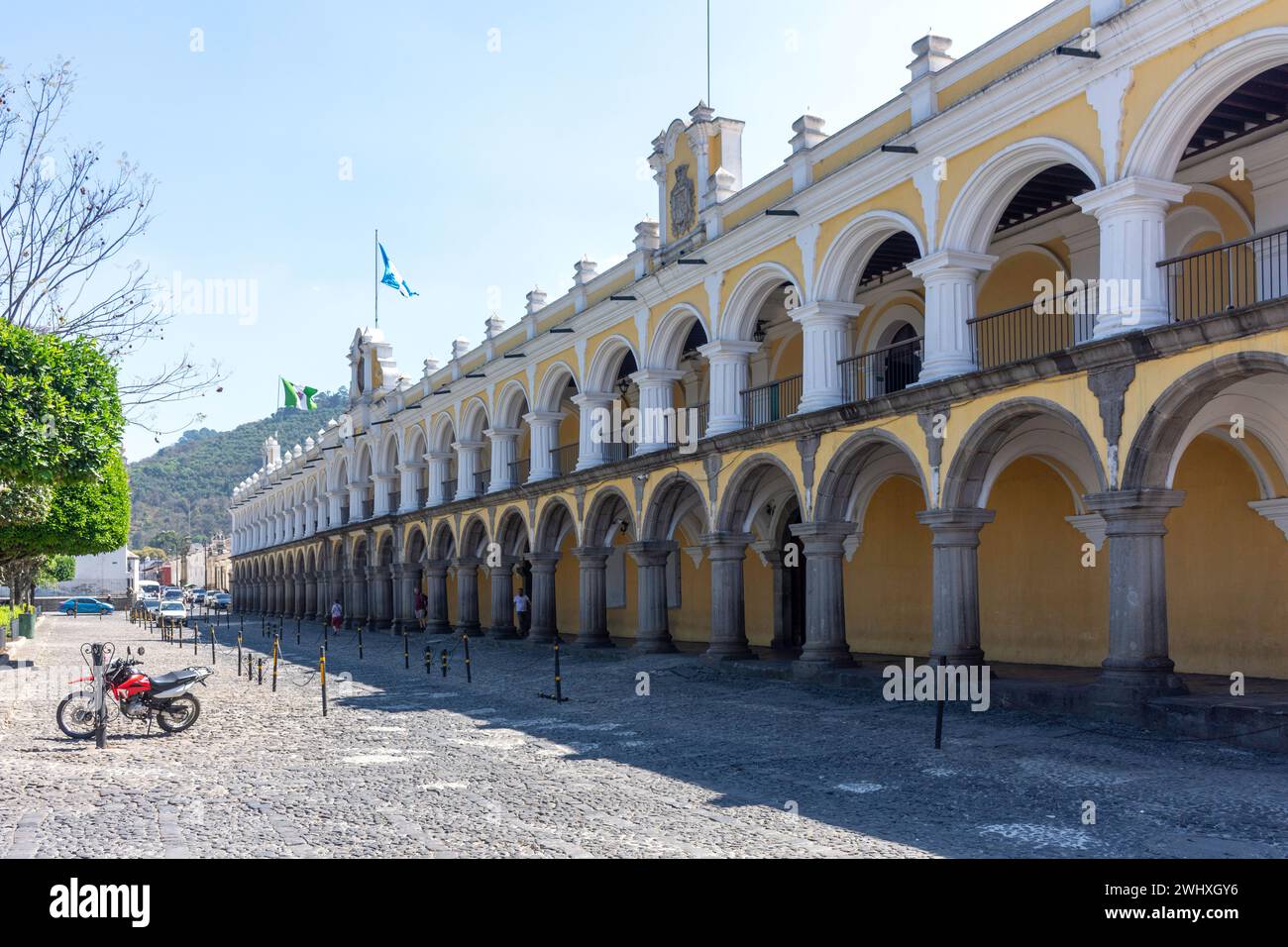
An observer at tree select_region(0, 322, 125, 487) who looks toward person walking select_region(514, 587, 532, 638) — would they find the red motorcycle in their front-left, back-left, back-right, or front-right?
front-right

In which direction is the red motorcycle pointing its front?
to the viewer's left

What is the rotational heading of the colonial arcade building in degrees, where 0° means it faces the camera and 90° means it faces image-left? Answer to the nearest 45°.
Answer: approximately 45°

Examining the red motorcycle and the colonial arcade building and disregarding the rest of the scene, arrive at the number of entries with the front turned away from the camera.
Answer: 0

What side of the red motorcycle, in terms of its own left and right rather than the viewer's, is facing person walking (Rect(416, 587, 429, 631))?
right

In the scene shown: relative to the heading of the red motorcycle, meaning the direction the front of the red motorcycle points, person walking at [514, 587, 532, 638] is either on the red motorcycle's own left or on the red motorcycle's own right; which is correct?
on the red motorcycle's own right

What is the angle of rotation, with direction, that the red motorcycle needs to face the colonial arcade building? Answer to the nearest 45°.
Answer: approximately 180°

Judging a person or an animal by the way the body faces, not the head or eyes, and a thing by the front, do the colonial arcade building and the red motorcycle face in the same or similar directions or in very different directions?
same or similar directions

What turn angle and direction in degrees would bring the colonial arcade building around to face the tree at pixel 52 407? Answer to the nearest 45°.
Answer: approximately 45° to its right

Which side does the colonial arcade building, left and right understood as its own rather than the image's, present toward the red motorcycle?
front

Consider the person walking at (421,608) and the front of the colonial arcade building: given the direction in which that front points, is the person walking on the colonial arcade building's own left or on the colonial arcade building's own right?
on the colonial arcade building's own right
